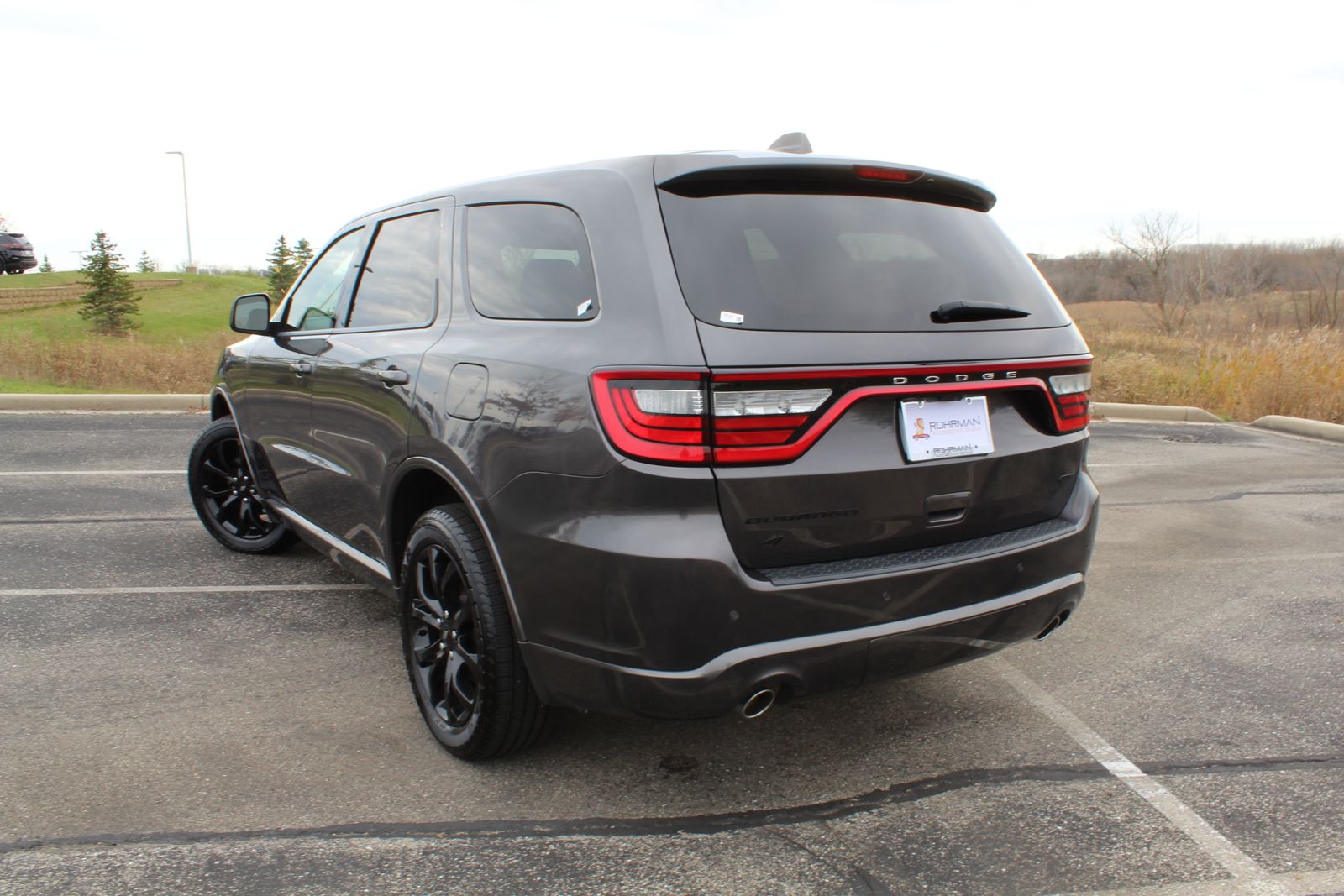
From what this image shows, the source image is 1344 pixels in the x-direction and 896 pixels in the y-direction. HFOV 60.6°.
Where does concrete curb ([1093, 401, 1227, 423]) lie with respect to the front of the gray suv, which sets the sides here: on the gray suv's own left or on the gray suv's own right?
on the gray suv's own right

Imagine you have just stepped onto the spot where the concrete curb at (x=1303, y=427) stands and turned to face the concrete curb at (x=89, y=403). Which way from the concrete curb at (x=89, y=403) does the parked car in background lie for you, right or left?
right

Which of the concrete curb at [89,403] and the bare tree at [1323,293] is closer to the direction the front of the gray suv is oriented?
the concrete curb

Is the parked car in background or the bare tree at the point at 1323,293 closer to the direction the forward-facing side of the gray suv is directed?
the parked car in background

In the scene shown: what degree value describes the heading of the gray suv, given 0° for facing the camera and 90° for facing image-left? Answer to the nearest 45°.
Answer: approximately 135°

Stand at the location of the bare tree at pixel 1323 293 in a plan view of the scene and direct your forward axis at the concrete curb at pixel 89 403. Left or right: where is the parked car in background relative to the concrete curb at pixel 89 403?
right

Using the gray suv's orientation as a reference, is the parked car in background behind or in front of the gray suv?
in front

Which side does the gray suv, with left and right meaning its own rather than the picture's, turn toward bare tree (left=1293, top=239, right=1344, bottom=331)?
right

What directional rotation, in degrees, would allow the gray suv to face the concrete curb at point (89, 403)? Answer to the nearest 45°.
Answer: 0° — it already faces it

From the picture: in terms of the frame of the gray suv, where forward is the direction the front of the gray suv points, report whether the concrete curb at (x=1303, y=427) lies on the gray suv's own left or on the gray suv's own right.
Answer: on the gray suv's own right
